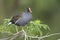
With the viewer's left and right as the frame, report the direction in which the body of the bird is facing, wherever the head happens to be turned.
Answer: facing to the right of the viewer
